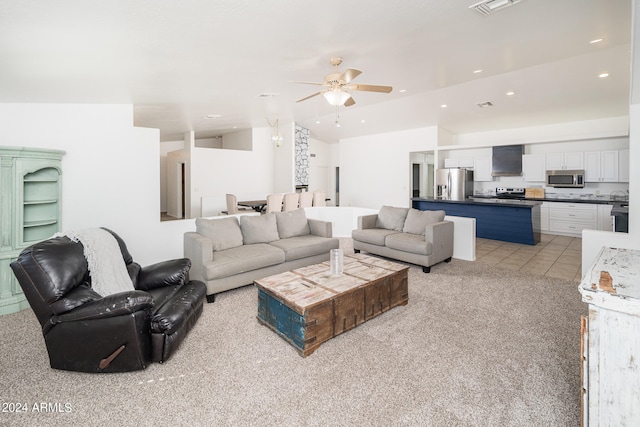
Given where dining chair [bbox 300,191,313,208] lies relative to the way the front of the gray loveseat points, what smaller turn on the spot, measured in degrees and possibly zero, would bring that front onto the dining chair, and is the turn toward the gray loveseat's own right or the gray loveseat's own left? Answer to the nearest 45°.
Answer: approximately 90° to the gray loveseat's own right

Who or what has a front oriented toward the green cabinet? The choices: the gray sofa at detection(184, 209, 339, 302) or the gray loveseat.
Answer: the gray loveseat

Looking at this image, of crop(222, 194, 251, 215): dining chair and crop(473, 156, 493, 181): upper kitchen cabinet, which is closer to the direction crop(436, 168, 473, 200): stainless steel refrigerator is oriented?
the dining chair

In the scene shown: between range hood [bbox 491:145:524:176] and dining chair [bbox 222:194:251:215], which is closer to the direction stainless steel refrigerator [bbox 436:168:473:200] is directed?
the dining chair

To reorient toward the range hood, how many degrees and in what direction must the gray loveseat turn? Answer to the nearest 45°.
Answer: approximately 180°

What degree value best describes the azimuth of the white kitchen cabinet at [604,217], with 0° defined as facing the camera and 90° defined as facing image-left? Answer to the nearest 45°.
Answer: approximately 0°

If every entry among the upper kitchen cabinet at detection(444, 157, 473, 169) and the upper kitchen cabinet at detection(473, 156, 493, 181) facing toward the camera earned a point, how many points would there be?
2
